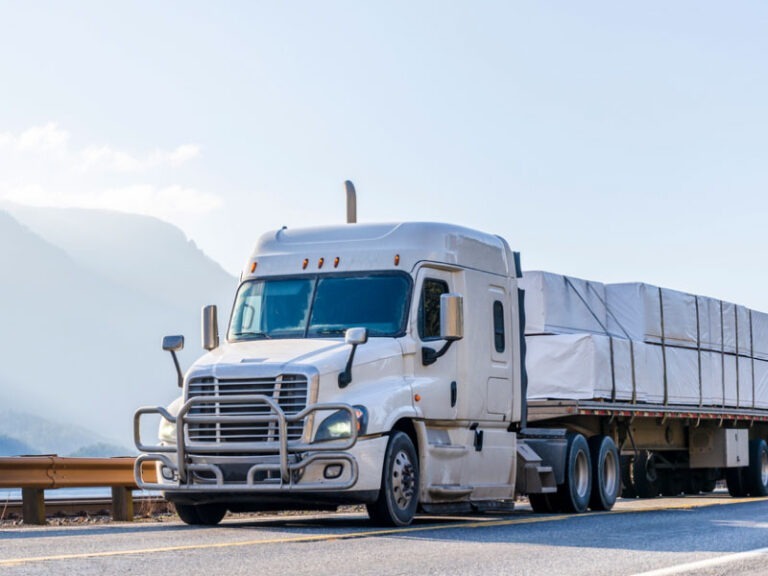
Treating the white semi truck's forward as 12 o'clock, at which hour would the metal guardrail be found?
The metal guardrail is roughly at 2 o'clock from the white semi truck.

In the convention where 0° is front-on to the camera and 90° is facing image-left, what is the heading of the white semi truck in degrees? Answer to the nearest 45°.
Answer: approximately 45°
